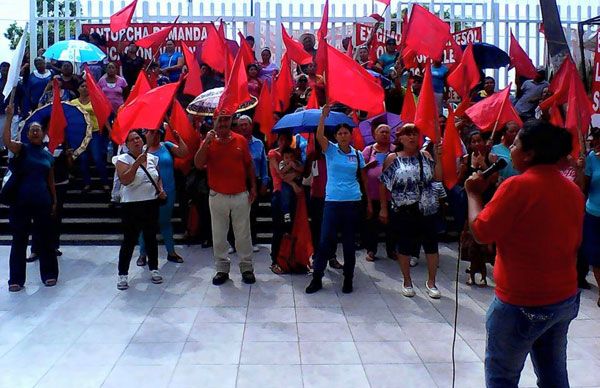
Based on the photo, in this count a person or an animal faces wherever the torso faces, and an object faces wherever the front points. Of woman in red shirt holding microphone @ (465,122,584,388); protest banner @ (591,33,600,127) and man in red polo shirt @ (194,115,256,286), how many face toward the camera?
2

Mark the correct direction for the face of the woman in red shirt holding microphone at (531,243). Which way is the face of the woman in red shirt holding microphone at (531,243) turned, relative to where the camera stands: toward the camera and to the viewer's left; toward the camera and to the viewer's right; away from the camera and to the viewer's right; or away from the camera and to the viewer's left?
away from the camera and to the viewer's left

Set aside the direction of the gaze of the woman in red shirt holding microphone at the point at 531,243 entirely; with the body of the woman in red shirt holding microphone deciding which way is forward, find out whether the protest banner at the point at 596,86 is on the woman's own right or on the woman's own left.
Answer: on the woman's own right

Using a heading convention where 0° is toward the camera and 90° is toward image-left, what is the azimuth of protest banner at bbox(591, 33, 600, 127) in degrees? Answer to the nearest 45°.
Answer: approximately 0°

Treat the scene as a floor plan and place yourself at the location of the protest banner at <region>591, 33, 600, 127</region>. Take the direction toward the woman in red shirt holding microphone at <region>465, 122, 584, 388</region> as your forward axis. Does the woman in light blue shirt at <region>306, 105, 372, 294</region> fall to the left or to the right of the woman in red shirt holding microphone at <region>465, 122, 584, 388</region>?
right

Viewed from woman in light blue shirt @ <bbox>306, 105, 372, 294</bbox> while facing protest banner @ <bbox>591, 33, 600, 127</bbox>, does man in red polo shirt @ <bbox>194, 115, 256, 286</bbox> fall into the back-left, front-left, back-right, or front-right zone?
back-left

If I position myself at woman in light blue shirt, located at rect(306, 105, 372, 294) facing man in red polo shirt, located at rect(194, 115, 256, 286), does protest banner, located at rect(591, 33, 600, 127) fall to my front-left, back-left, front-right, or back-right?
back-right

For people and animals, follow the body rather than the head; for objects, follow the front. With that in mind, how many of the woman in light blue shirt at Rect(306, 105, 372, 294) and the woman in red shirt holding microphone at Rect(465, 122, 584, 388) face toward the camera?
1

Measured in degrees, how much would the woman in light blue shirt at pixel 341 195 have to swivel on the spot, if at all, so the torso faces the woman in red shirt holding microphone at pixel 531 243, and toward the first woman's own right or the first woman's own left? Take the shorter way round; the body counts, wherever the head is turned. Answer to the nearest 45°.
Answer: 0° — they already face them

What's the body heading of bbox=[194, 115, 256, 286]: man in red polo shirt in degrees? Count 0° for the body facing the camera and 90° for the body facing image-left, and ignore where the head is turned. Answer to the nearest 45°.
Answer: approximately 0°

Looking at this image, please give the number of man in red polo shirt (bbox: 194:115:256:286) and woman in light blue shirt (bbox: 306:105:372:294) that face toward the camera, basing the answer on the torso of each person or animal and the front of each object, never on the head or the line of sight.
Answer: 2

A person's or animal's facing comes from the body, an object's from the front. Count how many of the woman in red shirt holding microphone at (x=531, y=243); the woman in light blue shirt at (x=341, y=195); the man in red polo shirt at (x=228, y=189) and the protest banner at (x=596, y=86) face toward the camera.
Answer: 3
